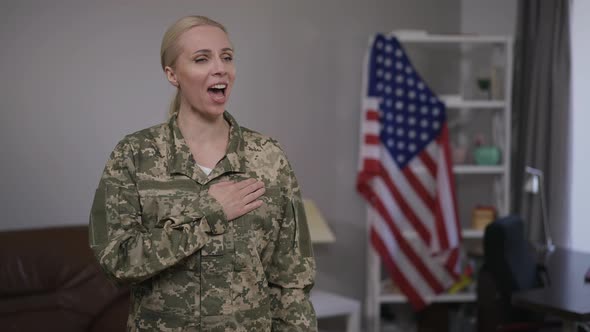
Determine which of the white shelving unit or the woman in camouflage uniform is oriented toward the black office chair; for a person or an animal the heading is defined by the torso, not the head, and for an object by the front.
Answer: the white shelving unit

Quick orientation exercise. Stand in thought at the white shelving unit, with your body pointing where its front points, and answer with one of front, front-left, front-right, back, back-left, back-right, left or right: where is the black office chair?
front

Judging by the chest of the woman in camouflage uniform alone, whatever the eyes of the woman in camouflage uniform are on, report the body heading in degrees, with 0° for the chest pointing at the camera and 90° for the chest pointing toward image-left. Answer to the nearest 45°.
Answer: approximately 0°

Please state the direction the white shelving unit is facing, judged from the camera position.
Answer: facing the viewer

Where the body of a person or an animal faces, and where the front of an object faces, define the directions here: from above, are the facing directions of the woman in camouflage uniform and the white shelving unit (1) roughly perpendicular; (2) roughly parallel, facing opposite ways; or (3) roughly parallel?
roughly parallel

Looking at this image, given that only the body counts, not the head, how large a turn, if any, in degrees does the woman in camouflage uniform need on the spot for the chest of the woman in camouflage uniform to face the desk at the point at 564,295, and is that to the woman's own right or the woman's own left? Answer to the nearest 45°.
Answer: approximately 135° to the woman's own left

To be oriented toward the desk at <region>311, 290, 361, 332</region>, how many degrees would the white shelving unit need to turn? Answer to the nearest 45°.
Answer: approximately 45° to its right

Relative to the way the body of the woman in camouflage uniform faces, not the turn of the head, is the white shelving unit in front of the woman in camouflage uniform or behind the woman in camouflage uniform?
behind

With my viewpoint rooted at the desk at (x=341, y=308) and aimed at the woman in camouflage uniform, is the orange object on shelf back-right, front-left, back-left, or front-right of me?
back-left

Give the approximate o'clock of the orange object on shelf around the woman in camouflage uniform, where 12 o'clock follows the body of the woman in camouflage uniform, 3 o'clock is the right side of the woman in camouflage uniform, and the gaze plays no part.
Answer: The orange object on shelf is roughly at 7 o'clock from the woman in camouflage uniform.

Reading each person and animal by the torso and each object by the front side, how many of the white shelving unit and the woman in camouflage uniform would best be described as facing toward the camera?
2

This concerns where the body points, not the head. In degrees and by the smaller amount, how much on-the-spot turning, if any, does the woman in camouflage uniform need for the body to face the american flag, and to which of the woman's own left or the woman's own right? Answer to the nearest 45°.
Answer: approximately 135° to the woman's own left
